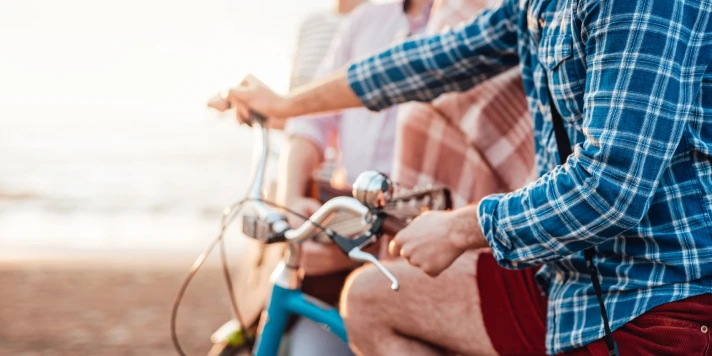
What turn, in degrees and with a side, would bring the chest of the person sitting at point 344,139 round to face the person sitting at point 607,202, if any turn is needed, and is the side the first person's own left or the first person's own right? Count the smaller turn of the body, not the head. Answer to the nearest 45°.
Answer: approximately 45° to the first person's own left

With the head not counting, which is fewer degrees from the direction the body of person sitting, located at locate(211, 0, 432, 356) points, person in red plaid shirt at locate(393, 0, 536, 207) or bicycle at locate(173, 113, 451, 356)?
the bicycle
